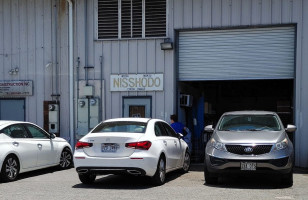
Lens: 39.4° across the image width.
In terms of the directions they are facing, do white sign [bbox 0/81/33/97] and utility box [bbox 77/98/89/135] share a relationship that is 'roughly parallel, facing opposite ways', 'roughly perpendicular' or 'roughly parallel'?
roughly parallel

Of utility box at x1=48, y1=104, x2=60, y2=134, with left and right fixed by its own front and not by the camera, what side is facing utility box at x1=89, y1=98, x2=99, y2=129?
left

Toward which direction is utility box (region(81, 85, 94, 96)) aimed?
toward the camera

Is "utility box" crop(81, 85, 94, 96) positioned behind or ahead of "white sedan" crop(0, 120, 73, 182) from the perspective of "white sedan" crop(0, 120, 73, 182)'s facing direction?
ahead

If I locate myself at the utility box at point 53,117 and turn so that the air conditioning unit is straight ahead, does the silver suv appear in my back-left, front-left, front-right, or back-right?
front-right

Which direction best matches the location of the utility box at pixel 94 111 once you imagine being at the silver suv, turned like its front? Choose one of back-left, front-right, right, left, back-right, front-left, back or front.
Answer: back-right

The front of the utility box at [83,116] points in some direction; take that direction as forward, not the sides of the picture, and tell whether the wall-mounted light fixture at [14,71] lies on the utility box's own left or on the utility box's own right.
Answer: on the utility box's own right

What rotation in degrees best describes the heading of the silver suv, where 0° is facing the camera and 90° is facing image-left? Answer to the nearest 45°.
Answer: approximately 0°

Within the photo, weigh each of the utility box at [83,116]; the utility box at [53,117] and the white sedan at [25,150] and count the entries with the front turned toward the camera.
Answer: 2

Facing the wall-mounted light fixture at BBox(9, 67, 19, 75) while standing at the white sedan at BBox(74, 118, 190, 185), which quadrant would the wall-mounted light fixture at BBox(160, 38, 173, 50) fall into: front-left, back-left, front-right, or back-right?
front-right

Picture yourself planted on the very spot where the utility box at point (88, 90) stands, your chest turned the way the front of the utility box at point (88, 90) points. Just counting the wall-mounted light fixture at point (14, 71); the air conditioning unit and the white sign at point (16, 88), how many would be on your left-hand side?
1

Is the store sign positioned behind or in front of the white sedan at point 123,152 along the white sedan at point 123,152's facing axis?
in front

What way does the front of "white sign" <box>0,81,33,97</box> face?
toward the camera

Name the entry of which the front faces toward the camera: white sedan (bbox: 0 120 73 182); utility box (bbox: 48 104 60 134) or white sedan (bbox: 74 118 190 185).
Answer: the utility box

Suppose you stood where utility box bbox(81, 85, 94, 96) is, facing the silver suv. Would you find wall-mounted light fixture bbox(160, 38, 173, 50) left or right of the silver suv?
left
